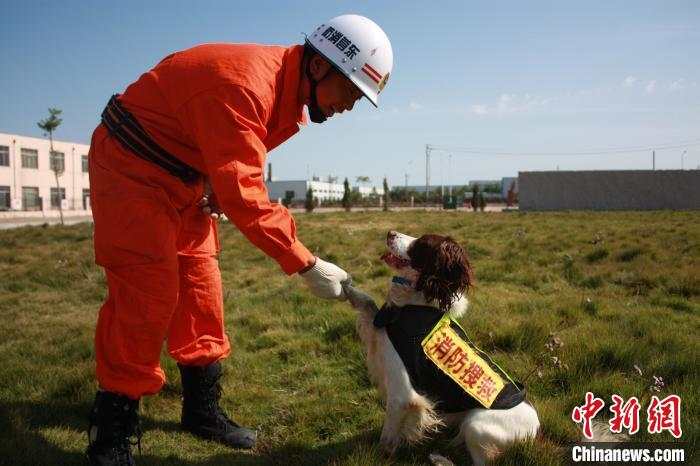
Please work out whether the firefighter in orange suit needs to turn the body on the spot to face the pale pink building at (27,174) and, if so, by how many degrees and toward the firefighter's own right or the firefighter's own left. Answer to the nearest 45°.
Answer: approximately 90° to the firefighter's own left

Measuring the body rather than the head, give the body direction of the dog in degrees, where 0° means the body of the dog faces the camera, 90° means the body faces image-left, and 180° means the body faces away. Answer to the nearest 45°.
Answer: approximately 90°

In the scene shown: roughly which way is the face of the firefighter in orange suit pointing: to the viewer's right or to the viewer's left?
to the viewer's right

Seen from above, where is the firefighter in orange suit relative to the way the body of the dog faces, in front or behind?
in front

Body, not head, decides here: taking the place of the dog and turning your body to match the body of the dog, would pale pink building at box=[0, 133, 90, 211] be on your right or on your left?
on your right

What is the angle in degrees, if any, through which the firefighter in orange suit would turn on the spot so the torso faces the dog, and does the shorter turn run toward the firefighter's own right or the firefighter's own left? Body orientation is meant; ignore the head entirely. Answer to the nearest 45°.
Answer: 0° — they already face it

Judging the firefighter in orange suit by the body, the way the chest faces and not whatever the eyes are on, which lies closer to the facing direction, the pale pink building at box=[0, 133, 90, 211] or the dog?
the dog

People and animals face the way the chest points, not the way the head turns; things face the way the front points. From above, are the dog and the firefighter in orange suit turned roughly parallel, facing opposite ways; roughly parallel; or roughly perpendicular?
roughly parallel, facing opposite ways

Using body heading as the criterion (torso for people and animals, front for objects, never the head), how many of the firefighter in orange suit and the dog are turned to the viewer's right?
1

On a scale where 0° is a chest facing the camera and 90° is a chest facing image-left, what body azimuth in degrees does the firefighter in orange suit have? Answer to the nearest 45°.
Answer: approximately 270°
